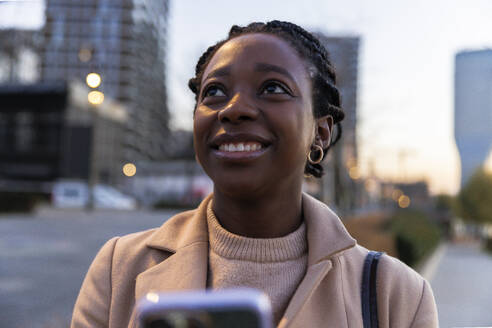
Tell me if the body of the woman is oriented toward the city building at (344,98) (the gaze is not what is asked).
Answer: no

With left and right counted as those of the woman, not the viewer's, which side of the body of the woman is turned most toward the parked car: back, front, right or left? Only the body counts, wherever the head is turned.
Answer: back

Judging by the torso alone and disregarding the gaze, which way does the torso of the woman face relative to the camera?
toward the camera

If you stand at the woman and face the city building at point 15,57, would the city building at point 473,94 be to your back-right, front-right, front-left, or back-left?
front-right

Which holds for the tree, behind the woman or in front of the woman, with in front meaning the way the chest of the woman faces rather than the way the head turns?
behind

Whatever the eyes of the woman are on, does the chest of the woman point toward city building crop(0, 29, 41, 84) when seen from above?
no

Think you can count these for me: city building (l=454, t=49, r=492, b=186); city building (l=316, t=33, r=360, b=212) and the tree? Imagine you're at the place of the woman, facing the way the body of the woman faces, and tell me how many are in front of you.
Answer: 0

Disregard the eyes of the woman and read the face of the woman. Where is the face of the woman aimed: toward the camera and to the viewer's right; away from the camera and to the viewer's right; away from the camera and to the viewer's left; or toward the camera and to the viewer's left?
toward the camera and to the viewer's left

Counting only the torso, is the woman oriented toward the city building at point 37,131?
no
